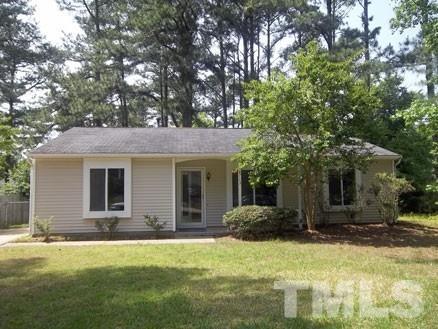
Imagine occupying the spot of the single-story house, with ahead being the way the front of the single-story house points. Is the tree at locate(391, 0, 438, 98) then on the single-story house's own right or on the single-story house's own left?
on the single-story house's own left

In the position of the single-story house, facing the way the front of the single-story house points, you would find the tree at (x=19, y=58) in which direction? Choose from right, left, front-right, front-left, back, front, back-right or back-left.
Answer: back-right

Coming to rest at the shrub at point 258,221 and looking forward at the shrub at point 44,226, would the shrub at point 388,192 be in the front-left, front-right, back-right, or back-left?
back-right

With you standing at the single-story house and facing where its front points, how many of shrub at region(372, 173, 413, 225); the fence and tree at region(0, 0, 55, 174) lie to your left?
1

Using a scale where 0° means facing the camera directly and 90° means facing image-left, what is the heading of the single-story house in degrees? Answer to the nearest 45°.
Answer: approximately 0°

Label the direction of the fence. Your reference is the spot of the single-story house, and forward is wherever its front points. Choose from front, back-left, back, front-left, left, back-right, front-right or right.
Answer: back-right

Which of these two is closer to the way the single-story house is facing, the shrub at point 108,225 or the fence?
the shrub

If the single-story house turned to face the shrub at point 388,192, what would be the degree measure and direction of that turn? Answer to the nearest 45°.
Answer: approximately 90° to its left
